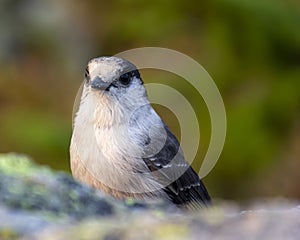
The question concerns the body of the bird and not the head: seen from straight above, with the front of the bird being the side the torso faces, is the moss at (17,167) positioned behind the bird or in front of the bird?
in front

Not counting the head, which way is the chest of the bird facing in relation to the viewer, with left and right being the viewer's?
facing the viewer and to the left of the viewer
